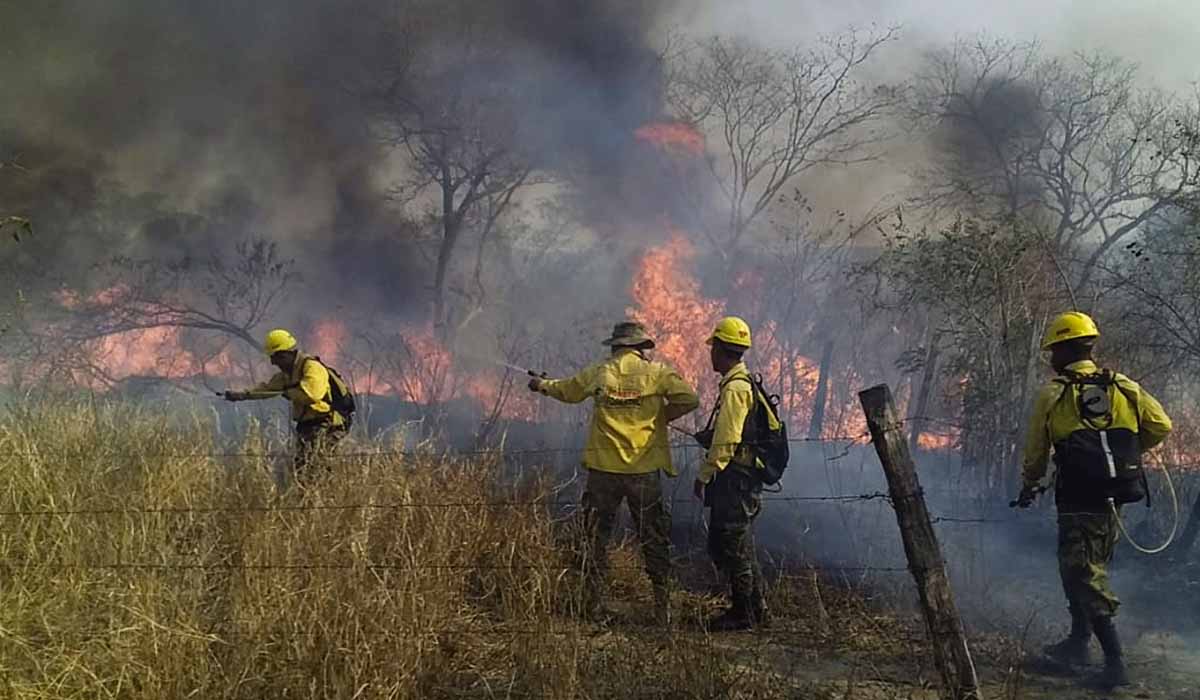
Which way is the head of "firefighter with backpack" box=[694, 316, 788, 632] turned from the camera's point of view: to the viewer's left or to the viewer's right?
to the viewer's left

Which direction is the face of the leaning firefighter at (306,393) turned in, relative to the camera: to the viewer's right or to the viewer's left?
to the viewer's left

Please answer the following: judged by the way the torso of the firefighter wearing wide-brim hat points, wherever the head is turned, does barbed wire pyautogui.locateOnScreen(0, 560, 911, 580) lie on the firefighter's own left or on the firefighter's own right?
on the firefighter's own left

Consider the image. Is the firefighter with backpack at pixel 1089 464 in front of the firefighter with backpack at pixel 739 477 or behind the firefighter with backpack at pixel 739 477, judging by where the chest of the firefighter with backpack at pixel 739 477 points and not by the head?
behind

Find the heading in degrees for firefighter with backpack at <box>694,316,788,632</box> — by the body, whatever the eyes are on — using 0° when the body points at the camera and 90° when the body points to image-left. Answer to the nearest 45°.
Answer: approximately 90°

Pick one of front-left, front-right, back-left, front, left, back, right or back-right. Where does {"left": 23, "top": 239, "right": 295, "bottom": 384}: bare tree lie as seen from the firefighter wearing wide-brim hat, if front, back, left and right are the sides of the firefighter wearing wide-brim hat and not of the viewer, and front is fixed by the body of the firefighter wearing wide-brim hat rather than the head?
front-left

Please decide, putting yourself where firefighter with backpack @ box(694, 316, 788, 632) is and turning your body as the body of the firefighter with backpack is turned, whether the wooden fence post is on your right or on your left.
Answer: on your left

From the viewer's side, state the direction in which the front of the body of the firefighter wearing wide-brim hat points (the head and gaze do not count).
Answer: away from the camera

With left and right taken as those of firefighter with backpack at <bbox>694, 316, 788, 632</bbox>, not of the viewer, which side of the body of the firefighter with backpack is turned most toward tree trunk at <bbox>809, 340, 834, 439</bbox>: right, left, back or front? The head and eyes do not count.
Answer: right

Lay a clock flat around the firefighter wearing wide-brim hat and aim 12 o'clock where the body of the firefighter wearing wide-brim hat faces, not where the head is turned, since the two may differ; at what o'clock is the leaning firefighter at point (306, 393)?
The leaning firefighter is roughly at 10 o'clock from the firefighter wearing wide-brim hat.
